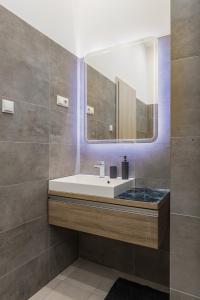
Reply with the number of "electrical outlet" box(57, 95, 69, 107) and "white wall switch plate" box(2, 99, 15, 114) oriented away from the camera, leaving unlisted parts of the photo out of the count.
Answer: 0

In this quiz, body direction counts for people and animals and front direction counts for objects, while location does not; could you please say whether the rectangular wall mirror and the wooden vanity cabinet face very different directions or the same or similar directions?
same or similar directions

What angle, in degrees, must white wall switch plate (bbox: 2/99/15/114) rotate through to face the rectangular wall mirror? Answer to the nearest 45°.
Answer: approximately 45° to its left

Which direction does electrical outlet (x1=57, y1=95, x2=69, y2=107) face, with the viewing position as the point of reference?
facing the viewer and to the right of the viewer

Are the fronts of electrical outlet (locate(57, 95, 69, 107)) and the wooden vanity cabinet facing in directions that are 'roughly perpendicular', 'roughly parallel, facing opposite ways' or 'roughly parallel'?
roughly perpendicular

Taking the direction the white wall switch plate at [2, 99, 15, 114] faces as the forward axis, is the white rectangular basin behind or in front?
in front

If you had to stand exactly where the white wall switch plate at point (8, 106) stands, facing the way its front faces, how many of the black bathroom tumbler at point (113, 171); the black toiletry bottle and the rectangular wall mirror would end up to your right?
0

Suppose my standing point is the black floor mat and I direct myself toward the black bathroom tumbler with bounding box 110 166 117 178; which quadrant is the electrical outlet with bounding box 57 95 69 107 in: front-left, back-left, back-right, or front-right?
front-left

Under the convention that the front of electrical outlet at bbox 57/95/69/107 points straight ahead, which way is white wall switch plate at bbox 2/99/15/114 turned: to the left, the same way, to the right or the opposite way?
the same way

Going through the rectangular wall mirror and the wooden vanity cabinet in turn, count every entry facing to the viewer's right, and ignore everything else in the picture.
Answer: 0

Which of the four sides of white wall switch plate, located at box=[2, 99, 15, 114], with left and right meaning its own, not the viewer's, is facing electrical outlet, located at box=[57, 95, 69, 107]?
left

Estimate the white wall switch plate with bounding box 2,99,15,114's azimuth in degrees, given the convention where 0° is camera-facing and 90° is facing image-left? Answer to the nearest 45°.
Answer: approximately 315°

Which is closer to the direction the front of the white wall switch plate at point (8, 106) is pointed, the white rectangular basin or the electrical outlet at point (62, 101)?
the white rectangular basin
